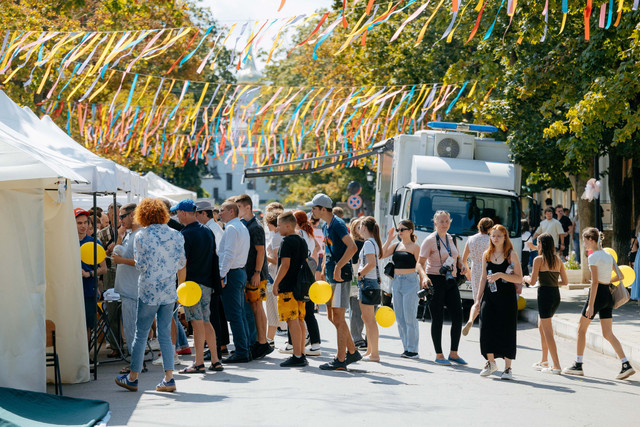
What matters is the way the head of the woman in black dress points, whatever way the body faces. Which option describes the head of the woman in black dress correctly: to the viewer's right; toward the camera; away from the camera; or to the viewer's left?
toward the camera

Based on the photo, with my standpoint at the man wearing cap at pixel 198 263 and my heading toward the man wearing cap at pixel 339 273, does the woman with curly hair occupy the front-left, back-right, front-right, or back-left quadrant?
back-right

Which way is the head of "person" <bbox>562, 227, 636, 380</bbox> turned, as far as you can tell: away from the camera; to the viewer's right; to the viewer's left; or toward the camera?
to the viewer's left

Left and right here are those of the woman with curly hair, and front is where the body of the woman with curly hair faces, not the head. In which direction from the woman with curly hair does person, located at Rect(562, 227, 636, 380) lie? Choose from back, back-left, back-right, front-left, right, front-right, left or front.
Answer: back-right

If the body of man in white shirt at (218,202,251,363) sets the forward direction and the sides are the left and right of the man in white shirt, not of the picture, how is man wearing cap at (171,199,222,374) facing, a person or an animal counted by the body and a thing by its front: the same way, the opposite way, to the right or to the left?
the same way

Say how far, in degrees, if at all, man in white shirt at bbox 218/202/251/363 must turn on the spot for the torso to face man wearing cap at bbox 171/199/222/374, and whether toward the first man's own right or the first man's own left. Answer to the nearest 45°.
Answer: approximately 45° to the first man's own left

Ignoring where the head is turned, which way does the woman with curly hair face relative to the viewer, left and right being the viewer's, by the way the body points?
facing away from the viewer and to the left of the viewer

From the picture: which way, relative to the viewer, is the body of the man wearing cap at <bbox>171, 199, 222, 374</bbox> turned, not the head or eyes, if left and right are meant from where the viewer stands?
facing to the left of the viewer

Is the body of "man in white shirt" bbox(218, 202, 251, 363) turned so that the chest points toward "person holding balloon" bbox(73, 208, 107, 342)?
yes

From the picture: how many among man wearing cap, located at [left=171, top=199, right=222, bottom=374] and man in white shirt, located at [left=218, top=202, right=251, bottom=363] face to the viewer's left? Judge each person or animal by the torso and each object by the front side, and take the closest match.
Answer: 2

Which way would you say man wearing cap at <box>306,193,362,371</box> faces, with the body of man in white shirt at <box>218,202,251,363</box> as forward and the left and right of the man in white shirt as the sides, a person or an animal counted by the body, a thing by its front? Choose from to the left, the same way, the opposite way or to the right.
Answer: the same way

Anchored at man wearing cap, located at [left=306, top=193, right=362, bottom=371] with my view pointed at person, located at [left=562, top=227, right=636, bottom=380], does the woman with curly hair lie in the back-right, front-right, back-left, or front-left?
back-right

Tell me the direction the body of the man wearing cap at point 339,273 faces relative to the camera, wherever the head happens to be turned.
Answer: to the viewer's left

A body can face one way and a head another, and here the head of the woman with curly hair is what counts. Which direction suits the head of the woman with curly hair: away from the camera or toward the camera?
away from the camera

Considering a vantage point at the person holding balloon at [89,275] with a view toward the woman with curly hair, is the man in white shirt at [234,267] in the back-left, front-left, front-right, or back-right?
front-left

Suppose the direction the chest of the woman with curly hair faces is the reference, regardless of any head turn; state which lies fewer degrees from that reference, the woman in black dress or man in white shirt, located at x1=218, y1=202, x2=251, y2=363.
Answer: the man in white shirt

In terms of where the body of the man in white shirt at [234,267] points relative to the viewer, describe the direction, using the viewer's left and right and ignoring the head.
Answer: facing to the left of the viewer

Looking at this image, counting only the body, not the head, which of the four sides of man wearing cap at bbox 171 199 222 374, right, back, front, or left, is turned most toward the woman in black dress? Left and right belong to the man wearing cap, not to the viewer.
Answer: back

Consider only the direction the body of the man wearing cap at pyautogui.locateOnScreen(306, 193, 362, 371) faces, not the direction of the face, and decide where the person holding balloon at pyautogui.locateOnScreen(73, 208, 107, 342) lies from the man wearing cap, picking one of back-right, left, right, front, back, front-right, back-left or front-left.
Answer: front
